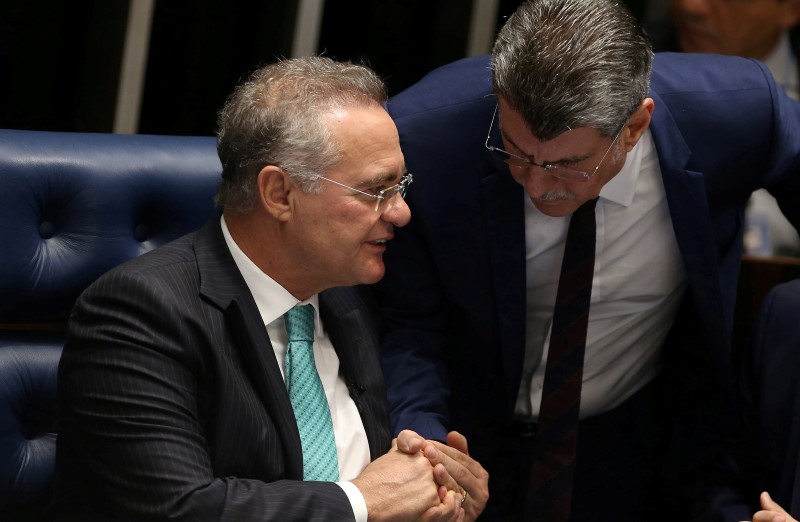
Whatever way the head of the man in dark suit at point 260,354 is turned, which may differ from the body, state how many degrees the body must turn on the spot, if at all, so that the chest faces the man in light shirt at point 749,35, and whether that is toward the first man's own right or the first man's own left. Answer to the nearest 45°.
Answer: approximately 90° to the first man's own left

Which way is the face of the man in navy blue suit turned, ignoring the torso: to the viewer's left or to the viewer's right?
to the viewer's left

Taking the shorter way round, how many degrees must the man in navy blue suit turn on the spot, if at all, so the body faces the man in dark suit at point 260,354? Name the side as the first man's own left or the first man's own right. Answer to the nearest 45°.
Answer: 0° — they already face them

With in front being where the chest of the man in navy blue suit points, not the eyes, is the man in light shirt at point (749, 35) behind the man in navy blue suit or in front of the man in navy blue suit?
behind

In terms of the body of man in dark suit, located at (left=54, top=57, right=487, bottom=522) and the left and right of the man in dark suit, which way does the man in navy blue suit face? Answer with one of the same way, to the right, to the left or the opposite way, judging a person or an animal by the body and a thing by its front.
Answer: to the right

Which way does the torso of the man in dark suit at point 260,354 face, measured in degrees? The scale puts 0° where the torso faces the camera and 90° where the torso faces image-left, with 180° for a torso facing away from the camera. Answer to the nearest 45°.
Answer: approximately 315°

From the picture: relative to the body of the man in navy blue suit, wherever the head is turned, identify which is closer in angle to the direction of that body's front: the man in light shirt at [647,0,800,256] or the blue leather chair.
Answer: the blue leather chair

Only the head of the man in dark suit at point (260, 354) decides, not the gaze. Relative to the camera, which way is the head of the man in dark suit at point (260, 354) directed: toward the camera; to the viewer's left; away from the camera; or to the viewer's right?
to the viewer's right

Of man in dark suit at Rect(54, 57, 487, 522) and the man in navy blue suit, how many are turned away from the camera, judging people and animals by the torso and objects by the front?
0

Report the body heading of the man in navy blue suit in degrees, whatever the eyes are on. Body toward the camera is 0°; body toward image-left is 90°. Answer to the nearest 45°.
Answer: approximately 45°
